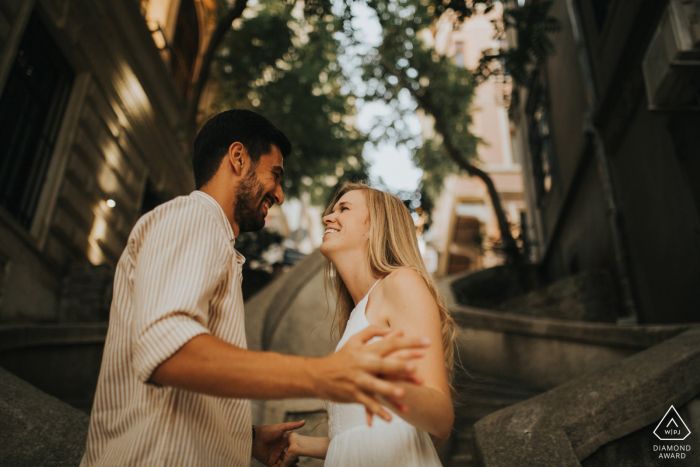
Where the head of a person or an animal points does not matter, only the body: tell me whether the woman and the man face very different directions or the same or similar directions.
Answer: very different directions

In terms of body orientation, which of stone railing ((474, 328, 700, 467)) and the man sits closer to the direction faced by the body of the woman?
the man

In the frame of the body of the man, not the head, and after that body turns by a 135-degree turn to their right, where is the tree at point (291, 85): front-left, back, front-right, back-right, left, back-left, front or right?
back-right

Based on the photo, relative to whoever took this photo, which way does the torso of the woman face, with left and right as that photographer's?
facing to the left of the viewer

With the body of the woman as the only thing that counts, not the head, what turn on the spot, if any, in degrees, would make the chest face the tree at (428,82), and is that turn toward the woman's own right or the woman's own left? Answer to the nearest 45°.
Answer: approximately 90° to the woman's own right

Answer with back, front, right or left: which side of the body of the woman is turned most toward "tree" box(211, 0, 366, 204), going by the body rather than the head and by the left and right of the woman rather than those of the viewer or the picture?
right

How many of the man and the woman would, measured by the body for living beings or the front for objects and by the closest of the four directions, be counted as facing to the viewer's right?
1

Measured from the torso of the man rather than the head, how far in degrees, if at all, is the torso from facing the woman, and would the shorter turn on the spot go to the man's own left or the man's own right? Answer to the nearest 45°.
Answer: approximately 45° to the man's own left

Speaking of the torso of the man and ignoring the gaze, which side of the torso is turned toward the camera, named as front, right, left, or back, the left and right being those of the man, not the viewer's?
right

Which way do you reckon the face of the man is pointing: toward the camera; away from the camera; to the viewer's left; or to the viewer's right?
to the viewer's right

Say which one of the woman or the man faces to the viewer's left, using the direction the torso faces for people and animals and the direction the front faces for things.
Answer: the woman

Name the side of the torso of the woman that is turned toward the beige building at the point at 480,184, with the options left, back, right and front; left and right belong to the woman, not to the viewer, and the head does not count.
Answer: right
